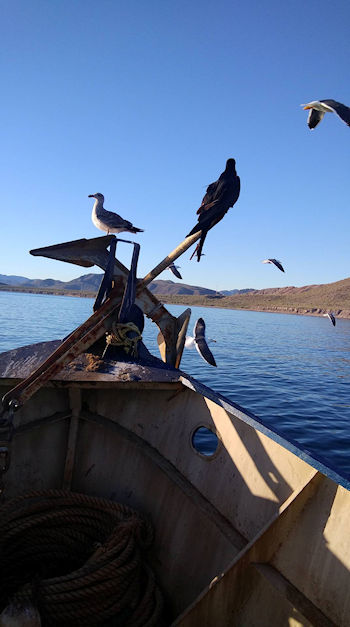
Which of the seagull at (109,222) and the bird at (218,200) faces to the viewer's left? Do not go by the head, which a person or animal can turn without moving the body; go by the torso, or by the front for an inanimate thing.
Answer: the seagull

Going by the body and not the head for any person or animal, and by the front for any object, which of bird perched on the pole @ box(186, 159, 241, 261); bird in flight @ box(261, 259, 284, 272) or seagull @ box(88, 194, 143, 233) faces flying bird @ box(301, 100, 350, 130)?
bird perched on the pole @ box(186, 159, 241, 261)

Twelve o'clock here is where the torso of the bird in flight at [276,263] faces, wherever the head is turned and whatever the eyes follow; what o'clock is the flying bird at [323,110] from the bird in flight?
The flying bird is roughly at 9 o'clock from the bird in flight.

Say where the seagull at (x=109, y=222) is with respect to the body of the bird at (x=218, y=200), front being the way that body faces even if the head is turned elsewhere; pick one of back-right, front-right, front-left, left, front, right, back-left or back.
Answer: left

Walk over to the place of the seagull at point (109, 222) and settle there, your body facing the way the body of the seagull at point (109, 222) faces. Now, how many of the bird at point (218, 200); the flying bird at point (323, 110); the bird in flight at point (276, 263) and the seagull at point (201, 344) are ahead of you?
0

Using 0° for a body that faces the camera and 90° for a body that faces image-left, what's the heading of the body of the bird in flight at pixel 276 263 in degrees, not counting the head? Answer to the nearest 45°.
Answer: approximately 90°

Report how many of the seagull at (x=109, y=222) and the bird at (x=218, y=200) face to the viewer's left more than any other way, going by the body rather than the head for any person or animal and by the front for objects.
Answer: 1

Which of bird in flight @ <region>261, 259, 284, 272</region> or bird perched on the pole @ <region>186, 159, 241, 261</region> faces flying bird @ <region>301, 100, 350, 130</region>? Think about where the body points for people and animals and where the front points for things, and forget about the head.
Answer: bird perched on the pole @ <region>186, 159, 241, 261</region>

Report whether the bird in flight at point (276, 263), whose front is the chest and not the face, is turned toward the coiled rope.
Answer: no

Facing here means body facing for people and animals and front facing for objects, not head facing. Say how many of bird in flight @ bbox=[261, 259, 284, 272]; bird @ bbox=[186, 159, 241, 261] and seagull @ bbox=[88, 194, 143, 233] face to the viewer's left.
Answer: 2

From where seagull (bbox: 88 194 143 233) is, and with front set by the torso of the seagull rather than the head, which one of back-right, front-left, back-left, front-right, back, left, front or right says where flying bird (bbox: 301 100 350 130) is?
back

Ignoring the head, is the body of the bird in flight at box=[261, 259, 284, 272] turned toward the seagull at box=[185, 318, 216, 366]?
no

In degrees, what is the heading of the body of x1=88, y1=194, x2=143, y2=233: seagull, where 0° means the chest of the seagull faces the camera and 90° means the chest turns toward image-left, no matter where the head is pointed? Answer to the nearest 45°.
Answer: approximately 90°
